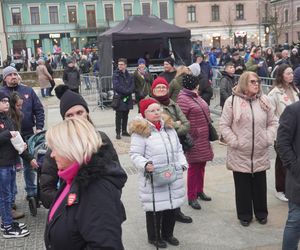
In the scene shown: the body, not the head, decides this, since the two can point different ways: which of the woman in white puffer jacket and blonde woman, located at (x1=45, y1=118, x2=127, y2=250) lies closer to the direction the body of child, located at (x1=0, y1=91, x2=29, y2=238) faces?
the woman in white puffer jacket

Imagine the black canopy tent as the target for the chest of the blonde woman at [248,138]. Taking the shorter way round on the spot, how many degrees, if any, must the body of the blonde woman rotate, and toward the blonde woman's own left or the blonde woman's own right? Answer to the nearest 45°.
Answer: approximately 180°

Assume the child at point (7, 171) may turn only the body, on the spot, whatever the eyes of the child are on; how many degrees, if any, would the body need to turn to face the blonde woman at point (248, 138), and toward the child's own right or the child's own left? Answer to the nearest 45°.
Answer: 0° — they already face them

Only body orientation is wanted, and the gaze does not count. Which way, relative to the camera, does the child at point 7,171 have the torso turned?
to the viewer's right

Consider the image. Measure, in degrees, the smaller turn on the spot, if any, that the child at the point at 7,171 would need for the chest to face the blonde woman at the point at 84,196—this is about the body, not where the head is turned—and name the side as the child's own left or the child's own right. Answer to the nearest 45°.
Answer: approximately 90° to the child's own right

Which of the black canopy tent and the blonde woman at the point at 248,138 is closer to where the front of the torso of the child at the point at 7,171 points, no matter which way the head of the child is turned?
the blonde woman

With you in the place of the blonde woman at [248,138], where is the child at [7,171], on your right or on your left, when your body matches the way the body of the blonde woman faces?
on your right

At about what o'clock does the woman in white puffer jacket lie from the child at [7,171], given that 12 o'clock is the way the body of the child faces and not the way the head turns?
The woman in white puffer jacket is roughly at 1 o'clock from the child.

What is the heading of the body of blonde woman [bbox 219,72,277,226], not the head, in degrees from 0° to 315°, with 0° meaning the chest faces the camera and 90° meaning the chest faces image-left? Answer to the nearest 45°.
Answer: approximately 0°
